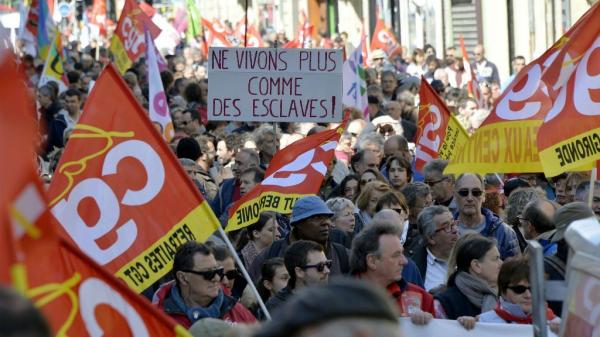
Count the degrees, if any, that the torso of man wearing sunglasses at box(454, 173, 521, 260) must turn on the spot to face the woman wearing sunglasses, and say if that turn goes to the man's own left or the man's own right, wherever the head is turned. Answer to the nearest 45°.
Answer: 0° — they already face them

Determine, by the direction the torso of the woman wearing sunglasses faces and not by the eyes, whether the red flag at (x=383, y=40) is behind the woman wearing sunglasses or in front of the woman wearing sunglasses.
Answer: behind

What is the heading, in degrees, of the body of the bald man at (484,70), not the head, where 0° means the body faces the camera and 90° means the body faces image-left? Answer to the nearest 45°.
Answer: approximately 45°

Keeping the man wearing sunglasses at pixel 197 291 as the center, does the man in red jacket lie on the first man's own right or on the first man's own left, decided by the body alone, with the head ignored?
on the first man's own left

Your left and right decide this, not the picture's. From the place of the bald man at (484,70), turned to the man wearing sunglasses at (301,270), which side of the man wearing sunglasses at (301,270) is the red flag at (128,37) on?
right
